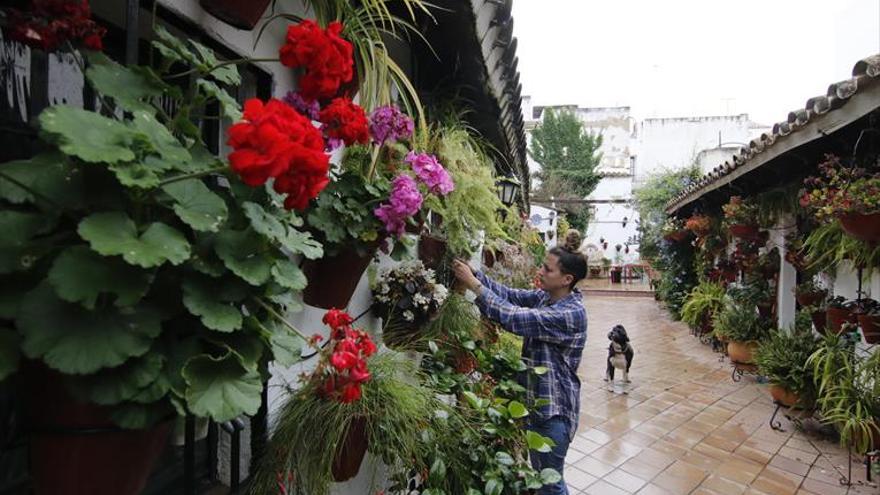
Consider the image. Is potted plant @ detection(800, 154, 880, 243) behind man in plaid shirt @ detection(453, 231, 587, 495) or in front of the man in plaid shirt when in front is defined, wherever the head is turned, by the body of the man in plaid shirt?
behind

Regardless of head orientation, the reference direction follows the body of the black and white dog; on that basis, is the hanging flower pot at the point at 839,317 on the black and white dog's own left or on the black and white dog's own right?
on the black and white dog's own left

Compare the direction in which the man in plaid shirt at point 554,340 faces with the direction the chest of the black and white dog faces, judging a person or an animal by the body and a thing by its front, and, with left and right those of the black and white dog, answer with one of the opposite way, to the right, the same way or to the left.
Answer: to the right

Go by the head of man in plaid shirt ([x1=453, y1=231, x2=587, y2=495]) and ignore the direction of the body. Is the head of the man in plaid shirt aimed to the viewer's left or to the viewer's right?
to the viewer's left

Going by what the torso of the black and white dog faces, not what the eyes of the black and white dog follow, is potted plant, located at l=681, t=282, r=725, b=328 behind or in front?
behind

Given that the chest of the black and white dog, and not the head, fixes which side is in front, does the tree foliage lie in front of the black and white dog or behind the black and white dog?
behind

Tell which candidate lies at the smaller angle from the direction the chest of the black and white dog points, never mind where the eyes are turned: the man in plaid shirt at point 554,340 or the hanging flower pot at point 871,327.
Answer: the man in plaid shirt

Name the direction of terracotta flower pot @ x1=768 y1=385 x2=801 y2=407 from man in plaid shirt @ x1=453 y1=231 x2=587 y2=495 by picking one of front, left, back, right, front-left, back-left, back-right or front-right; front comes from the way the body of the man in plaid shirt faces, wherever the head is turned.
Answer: back-right

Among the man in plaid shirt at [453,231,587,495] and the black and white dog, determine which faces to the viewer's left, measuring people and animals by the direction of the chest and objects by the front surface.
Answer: the man in plaid shirt

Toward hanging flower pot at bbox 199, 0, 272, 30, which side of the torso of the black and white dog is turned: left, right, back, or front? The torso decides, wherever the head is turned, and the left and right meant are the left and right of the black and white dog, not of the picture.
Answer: front

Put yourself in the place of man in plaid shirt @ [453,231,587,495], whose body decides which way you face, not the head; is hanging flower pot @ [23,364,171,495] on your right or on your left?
on your left

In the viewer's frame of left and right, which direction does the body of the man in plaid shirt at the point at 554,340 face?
facing to the left of the viewer

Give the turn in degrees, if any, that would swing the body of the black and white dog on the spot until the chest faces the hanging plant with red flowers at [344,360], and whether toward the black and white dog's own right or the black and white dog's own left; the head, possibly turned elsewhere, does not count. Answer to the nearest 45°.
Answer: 0° — it already faces it

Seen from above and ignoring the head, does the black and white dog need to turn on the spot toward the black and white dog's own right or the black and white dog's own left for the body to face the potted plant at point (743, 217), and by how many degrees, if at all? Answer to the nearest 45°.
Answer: approximately 135° to the black and white dog's own left

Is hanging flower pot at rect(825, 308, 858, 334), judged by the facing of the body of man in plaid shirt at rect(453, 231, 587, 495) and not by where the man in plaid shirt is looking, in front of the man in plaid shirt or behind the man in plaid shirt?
behind
